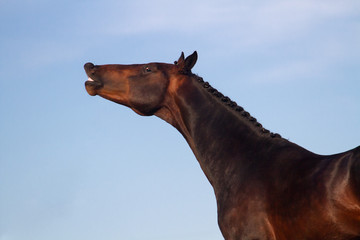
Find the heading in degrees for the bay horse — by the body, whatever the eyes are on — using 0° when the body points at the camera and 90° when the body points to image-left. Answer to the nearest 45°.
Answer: approximately 90°
